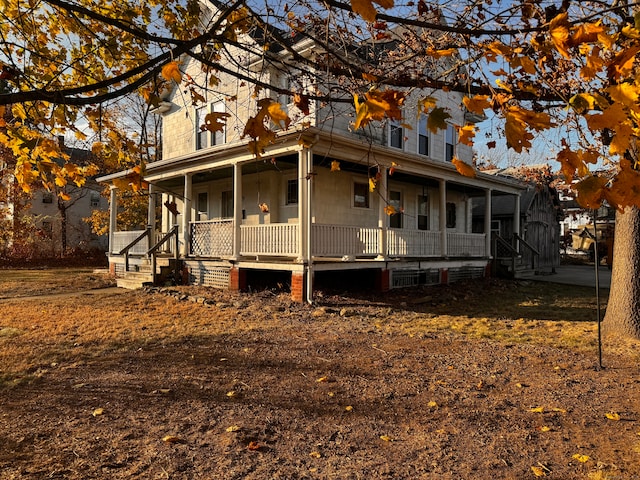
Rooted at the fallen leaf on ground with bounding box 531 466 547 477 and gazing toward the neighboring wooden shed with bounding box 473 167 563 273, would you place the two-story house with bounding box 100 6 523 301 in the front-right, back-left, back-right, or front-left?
front-left

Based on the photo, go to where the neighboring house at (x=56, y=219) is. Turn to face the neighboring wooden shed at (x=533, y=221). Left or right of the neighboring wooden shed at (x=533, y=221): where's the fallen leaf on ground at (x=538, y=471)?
right
